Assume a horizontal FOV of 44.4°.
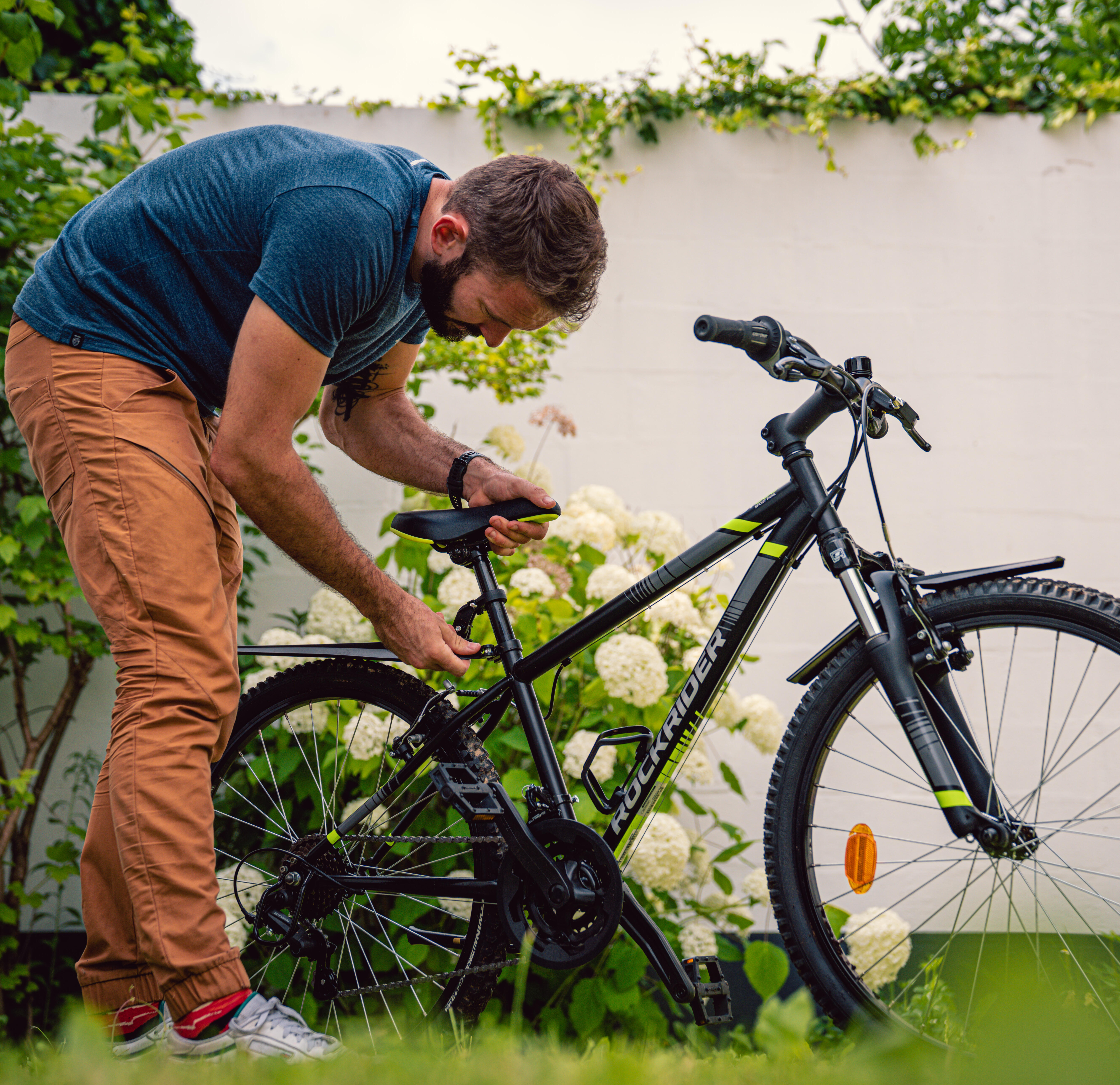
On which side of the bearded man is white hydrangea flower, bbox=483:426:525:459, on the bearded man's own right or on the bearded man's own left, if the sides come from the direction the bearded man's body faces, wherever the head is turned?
on the bearded man's own left

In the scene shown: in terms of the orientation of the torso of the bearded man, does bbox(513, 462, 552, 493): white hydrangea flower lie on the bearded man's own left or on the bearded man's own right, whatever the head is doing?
on the bearded man's own left

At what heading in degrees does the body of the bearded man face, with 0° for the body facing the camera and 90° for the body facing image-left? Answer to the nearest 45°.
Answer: approximately 270°
